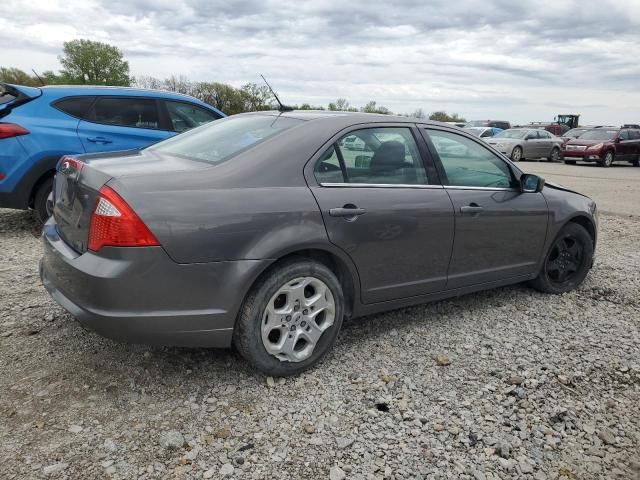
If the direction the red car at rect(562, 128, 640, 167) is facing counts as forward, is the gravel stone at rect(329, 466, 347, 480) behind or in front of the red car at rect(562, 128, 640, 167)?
in front

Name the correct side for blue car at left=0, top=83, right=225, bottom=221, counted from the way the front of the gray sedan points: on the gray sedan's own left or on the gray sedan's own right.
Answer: on the gray sedan's own left

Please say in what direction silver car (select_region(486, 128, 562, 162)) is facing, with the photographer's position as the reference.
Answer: facing the viewer and to the left of the viewer

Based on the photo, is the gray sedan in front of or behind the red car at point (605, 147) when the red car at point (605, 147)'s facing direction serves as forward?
in front

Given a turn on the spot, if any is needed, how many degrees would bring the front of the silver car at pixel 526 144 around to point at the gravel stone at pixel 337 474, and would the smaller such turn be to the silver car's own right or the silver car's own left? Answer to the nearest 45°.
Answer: approximately 45° to the silver car's own left

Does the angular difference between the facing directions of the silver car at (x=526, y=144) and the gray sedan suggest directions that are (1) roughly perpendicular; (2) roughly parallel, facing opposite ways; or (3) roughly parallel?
roughly parallel, facing opposite ways

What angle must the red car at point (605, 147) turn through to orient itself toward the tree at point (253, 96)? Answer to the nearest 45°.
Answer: approximately 45° to its right

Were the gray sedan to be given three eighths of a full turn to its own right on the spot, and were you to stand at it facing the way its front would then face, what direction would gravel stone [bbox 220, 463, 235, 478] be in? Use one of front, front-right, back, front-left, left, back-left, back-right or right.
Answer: front

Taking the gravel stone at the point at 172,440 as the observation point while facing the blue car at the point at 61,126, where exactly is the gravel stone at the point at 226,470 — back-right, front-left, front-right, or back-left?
back-right

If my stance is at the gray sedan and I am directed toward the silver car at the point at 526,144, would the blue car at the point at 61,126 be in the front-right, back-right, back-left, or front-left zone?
front-left

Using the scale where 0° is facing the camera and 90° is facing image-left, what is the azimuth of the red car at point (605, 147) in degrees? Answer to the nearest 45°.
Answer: approximately 45°

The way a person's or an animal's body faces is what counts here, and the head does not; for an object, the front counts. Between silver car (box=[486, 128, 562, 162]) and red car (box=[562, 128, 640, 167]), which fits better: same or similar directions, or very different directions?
same or similar directions

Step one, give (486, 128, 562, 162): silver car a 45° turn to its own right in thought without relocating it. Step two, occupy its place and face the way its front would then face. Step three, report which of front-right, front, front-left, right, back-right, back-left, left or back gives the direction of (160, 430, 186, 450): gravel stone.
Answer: left

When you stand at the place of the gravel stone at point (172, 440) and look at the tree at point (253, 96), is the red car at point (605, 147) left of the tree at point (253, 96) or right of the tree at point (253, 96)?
right

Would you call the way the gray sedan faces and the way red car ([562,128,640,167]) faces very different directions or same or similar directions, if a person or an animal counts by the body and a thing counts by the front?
very different directions

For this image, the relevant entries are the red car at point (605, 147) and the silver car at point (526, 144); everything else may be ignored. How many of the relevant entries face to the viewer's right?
0

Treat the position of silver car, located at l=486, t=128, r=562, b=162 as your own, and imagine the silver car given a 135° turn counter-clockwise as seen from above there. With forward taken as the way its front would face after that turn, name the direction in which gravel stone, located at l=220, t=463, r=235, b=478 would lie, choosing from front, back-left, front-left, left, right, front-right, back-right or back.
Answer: right
